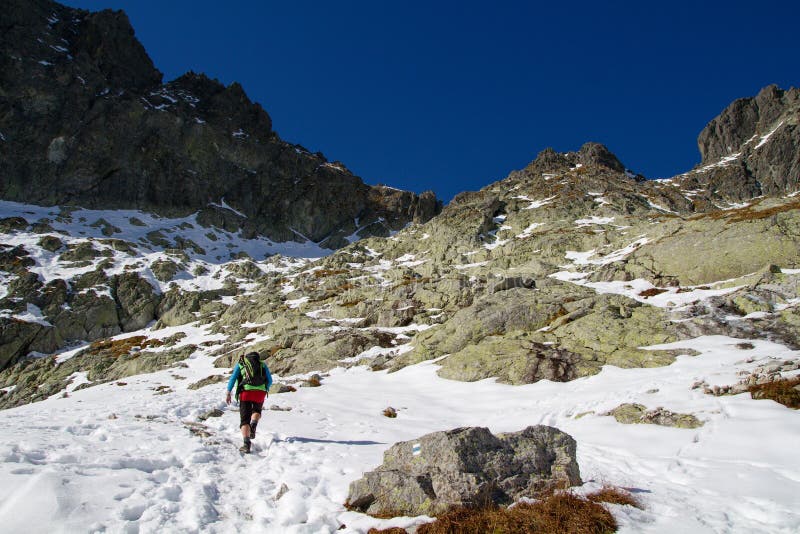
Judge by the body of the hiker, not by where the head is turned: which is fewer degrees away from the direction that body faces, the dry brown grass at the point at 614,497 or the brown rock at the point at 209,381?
the brown rock

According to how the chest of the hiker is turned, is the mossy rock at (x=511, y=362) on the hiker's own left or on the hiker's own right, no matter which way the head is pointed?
on the hiker's own right

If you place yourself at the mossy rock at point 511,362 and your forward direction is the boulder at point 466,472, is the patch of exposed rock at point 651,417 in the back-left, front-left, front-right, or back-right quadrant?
front-left

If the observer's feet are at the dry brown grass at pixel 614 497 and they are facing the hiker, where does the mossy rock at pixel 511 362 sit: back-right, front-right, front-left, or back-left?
front-right

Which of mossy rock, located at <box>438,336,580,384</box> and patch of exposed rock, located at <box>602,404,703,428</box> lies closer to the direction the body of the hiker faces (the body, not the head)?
the mossy rock

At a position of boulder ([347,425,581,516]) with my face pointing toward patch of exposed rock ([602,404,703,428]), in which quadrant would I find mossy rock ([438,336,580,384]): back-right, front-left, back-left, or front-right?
front-left

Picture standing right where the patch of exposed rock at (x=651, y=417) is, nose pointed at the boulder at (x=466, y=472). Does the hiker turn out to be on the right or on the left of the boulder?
right

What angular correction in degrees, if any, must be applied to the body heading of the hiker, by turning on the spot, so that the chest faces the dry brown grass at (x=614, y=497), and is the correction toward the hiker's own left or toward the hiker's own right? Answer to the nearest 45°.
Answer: approximately 135° to the hiker's own right

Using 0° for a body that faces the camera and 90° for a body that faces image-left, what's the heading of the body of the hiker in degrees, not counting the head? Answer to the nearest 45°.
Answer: approximately 180°

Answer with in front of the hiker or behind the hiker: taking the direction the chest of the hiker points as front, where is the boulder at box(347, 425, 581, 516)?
behind

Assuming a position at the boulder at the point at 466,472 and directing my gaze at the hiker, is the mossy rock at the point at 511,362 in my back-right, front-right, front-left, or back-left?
front-right

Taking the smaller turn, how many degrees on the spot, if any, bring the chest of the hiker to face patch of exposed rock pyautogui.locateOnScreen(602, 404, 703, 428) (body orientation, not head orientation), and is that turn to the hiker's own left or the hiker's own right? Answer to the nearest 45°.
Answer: approximately 90° to the hiker's own right
